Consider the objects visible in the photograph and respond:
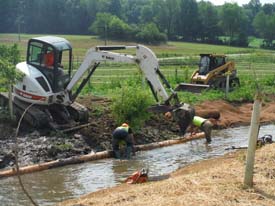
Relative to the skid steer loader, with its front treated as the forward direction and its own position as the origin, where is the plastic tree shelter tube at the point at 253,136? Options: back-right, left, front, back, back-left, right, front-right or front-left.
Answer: front-left

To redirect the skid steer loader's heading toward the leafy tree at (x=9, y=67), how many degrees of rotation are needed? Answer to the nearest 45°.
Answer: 0° — it already faces it

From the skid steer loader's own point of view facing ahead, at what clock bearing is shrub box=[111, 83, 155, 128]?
The shrub is roughly at 11 o'clock from the skid steer loader.

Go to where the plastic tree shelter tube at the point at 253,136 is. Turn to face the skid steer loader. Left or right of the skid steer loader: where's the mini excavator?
left

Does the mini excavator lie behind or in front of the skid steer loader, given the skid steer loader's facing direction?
in front

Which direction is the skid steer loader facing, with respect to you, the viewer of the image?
facing the viewer and to the left of the viewer
